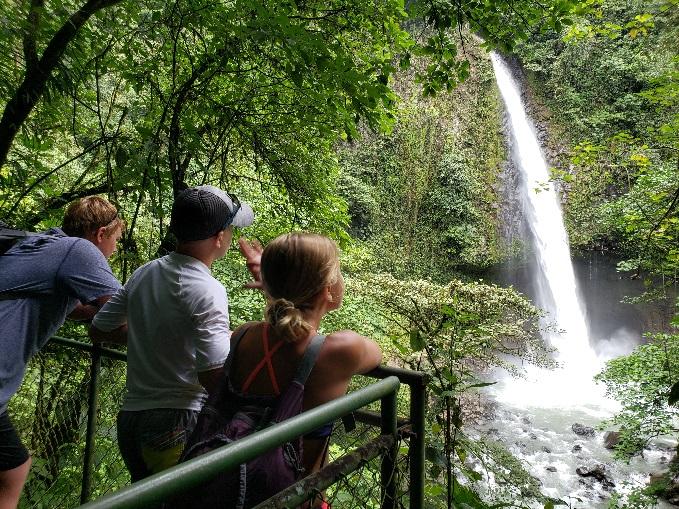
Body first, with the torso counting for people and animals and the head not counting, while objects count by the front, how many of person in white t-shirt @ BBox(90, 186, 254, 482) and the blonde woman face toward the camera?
0

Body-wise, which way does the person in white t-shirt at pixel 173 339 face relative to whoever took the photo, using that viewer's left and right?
facing away from the viewer and to the right of the viewer

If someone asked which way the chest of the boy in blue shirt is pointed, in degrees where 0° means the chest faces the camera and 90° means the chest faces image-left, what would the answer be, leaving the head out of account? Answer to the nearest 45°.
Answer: approximately 225°

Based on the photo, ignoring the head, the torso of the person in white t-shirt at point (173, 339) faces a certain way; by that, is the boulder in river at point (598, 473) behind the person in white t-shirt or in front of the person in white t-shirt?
in front

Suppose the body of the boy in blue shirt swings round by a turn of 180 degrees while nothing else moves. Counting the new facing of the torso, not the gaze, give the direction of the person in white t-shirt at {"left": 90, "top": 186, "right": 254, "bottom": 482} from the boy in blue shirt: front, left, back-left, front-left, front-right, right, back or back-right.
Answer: left

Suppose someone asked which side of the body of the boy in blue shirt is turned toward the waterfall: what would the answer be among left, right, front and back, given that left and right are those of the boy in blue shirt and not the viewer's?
front

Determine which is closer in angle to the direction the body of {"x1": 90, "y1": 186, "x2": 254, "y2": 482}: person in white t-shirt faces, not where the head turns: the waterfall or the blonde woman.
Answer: the waterfall

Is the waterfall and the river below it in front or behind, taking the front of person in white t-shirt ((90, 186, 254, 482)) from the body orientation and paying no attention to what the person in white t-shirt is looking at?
in front

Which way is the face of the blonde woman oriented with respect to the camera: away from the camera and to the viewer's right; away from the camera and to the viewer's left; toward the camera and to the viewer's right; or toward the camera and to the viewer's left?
away from the camera and to the viewer's right

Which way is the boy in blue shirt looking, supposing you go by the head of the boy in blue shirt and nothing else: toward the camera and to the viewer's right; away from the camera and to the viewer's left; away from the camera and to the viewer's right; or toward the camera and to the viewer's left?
away from the camera and to the viewer's right

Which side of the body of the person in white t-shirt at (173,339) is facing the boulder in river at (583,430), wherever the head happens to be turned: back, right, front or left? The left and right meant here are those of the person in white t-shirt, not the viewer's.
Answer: front

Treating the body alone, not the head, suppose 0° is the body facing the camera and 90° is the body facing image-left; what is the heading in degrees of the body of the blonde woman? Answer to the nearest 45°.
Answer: approximately 225°
